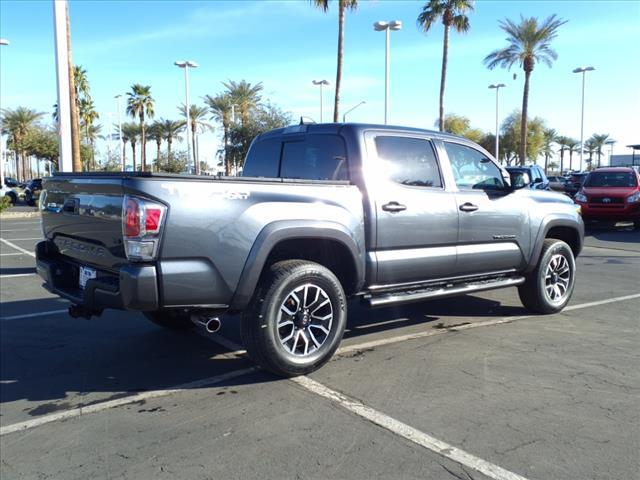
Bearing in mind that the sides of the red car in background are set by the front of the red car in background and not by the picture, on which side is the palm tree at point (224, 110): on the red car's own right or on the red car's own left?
on the red car's own right

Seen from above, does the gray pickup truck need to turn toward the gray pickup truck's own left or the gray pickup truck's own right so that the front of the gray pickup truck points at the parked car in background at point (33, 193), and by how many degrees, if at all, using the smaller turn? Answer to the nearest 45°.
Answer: approximately 90° to the gray pickup truck's own left

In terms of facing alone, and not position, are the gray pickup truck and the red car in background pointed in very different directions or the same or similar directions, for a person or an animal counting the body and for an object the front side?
very different directions

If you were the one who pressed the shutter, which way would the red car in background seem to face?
facing the viewer

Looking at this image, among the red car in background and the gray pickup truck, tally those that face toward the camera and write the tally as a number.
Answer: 1

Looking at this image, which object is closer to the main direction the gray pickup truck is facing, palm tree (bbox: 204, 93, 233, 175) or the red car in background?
the red car in background

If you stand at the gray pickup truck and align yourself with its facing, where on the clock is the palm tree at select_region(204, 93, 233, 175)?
The palm tree is roughly at 10 o'clock from the gray pickup truck.

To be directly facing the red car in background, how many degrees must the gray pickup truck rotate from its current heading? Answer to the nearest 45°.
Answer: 0° — it already faces it

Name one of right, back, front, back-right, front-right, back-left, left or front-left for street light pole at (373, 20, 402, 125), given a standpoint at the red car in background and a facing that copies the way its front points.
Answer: back-right

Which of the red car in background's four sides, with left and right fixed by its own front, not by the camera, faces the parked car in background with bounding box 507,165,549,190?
right

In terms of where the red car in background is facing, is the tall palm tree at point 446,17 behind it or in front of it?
behind

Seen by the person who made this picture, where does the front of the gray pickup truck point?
facing away from the viewer and to the right of the viewer

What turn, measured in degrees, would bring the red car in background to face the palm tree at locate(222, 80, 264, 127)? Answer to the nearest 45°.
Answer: approximately 135° to its right

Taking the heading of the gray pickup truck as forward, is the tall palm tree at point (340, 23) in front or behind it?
in front
